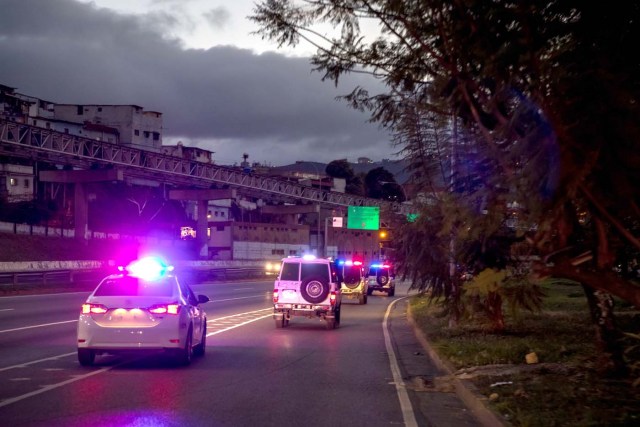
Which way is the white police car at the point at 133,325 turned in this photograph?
away from the camera

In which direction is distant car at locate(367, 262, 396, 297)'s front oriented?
away from the camera

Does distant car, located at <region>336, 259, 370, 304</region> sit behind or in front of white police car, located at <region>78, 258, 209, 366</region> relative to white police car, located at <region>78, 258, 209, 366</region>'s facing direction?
in front

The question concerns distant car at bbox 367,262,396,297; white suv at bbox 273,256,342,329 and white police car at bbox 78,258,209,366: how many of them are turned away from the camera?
3

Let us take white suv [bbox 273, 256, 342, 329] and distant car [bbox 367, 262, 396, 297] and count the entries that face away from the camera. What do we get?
2

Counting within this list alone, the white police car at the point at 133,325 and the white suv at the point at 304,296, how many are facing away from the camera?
2

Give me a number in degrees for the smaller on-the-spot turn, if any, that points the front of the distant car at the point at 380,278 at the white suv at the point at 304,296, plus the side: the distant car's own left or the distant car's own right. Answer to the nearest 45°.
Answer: approximately 180°

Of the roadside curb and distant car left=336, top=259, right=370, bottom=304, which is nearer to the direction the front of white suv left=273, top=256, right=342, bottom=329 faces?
the distant car

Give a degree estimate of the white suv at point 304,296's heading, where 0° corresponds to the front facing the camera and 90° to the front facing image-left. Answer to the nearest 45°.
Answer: approximately 180°

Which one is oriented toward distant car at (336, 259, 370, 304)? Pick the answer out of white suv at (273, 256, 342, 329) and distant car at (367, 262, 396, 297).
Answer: the white suv

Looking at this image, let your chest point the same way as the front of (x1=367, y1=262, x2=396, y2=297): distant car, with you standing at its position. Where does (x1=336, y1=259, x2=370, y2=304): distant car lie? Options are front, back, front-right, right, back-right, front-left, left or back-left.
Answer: back
